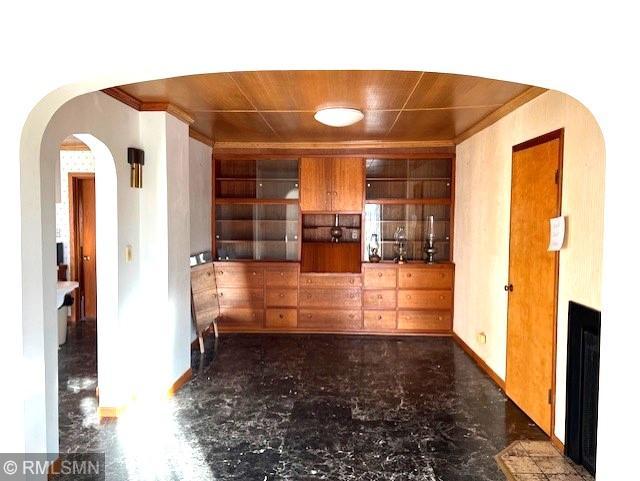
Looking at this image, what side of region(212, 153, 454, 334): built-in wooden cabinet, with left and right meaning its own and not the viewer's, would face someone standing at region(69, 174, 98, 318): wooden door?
right

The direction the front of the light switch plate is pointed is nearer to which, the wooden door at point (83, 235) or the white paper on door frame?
the white paper on door frame

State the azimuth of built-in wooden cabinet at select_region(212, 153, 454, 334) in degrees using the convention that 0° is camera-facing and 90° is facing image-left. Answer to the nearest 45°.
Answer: approximately 0°

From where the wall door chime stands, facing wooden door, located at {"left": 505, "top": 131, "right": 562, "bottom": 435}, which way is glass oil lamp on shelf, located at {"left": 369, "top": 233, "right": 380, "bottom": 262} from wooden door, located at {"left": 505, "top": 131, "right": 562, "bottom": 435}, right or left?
left

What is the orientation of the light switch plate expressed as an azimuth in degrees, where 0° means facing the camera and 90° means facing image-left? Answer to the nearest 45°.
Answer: approximately 315°

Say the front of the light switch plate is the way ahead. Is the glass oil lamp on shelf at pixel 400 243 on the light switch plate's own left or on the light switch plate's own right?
on the light switch plate's own left

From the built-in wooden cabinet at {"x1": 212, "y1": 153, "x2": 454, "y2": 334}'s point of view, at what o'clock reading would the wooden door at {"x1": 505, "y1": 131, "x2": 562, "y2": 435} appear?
The wooden door is roughly at 11 o'clock from the built-in wooden cabinet.

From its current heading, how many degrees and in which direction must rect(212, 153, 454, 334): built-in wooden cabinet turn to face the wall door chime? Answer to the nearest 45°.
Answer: approximately 45° to its right

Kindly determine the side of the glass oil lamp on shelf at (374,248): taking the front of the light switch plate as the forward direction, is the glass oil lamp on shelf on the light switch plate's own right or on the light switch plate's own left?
on the light switch plate's own left

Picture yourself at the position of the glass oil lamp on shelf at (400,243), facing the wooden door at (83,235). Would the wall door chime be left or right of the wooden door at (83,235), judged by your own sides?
left
